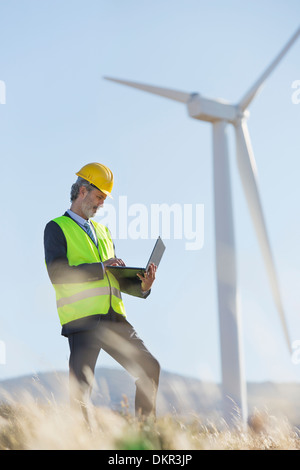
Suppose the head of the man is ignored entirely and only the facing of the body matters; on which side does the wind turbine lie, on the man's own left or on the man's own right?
on the man's own left

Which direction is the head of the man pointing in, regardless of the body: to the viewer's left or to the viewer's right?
to the viewer's right

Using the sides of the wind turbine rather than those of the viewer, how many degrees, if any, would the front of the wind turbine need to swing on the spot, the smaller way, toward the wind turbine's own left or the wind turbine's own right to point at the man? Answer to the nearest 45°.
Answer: approximately 135° to the wind turbine's own right

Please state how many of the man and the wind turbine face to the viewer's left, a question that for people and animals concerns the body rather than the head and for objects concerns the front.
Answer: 0
